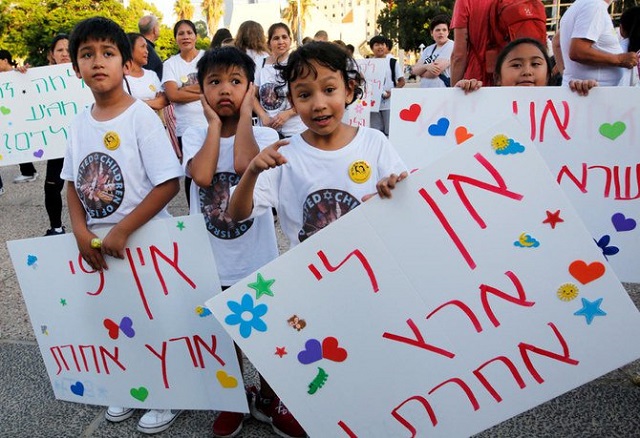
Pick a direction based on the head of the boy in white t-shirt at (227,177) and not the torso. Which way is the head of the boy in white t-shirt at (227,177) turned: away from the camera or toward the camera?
toward the camera

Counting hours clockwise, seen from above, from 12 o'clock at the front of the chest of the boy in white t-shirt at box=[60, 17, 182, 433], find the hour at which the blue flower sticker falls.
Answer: The blue flower sticker is roughly at 10 o'clock from the boy in white t-shirt.

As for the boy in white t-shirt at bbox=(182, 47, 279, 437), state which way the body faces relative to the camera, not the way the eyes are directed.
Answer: toward the camera

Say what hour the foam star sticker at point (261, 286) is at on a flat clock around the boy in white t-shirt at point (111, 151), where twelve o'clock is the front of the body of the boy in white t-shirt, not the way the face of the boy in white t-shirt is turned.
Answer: The foam star sticker is roughly at 10 o'clock from the boy in white t-shirt.

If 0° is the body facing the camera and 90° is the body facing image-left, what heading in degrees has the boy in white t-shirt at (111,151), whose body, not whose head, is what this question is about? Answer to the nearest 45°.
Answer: approximately 45°

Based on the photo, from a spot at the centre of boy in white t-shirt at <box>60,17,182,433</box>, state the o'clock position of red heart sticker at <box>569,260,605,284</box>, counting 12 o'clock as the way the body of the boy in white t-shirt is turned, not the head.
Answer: The red heart sticker is roughly at 9 o'clock from the boy in white t-shirt.

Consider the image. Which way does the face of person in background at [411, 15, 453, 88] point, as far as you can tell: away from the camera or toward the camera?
toward the camera

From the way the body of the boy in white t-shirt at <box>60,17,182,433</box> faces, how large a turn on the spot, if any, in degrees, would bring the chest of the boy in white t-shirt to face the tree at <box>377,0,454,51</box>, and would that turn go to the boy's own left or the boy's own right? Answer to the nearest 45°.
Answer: approximately 180°

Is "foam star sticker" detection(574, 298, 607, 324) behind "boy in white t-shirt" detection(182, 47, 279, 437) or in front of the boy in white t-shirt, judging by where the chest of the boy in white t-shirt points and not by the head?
in front

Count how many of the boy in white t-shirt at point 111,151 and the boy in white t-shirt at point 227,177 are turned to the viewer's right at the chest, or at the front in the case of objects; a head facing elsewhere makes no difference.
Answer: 0

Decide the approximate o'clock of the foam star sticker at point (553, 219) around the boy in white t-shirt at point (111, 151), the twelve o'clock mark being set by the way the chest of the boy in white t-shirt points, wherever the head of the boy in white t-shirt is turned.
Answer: The foam star sticker is roughly at 9 o'clock from the boy in white t-shirt.

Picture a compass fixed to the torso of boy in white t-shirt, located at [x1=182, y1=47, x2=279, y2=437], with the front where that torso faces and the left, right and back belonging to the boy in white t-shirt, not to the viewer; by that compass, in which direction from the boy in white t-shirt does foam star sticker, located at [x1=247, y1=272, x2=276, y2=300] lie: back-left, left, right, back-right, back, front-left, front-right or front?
front

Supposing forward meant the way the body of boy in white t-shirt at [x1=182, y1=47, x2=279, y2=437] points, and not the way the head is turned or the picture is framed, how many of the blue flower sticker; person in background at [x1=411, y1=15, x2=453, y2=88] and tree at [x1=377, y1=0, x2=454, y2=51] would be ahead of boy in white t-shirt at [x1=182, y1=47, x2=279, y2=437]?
1

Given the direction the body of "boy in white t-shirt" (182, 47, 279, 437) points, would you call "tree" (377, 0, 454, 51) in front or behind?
behind
